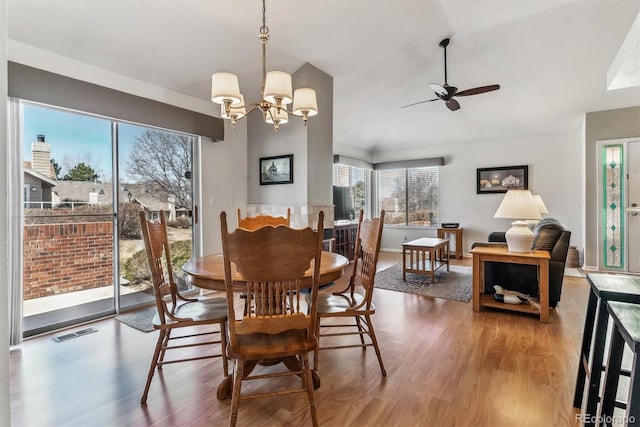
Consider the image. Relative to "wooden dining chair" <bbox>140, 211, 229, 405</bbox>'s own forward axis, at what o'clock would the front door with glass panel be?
The front door with glass panel is roughly at 12 o'clock from the wooden dining chair.

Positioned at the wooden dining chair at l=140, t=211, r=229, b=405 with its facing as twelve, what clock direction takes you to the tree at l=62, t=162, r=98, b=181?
The tree is roughly at 8 o'clock from the wooden dining chair.

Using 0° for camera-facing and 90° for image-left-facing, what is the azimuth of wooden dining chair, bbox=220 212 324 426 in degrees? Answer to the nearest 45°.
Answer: approximately 180°

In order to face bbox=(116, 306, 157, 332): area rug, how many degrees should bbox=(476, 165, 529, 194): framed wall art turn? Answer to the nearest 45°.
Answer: approximately 45° to its right

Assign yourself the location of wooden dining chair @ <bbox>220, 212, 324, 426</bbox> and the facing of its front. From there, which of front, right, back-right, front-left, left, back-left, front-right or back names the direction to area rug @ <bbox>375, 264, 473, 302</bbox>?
front-right

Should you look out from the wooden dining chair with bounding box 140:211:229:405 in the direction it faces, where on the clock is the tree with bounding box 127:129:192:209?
The tree is roughly at 9 o'clock from the wooden dining chair.

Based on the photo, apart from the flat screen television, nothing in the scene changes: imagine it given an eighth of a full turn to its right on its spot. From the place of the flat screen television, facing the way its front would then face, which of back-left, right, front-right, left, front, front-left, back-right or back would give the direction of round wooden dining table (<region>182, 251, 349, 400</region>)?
front

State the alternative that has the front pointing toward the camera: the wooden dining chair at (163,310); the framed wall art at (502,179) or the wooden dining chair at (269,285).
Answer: the framed wall art

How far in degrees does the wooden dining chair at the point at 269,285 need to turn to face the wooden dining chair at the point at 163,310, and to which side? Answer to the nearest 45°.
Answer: approximately 45° to its left

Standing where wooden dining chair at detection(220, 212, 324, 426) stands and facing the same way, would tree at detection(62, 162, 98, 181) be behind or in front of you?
in front

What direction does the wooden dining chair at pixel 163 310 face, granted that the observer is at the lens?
facing to the right of the viewer

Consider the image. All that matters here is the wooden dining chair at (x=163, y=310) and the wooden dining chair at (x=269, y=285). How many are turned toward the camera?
0

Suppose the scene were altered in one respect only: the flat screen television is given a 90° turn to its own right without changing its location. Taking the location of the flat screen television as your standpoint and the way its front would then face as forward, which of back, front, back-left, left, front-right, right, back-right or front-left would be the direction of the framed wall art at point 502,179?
back-left

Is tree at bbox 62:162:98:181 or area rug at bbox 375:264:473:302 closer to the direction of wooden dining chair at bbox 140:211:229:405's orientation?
the area rug

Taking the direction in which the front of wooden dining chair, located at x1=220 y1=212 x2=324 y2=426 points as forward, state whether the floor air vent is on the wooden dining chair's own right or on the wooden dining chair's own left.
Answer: on the wooden dining chair's own left
